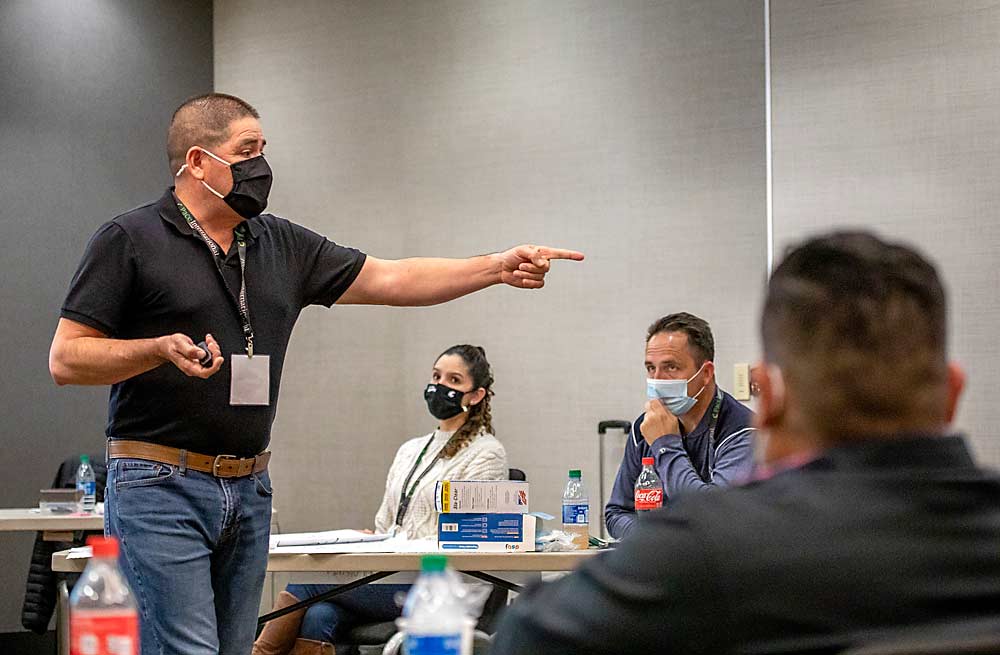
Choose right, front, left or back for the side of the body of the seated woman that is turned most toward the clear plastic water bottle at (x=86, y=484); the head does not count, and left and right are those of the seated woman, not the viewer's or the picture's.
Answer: right

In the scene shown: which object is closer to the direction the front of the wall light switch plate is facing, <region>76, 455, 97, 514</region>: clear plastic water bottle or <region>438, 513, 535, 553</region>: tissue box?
the tissue box

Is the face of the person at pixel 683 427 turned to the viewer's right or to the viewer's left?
to the viewer's left

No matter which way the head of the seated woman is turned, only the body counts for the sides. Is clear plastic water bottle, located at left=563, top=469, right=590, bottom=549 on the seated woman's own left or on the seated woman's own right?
on the seated woman's own left

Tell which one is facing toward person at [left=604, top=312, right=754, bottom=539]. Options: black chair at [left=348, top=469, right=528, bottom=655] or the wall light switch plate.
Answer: the wall light switch plate

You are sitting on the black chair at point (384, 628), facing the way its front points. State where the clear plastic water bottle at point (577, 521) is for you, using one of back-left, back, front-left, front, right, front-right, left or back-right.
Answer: left

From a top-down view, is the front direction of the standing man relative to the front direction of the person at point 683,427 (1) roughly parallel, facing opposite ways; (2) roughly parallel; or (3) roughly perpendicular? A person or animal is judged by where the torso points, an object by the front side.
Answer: roughly perpendicular

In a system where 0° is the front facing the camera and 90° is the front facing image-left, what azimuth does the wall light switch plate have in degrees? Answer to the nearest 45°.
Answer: approximately 0°

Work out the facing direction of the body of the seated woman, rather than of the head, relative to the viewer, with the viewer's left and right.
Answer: facing the viewer and to the left of the viewer

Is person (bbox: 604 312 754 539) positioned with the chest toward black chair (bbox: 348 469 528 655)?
no

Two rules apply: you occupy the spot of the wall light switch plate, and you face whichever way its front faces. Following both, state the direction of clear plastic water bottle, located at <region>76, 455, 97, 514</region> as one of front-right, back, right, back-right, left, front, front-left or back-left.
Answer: right

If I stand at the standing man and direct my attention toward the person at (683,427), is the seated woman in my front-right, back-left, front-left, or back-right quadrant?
front-left

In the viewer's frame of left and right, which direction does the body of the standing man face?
facing the viewer and to the right of the viewer

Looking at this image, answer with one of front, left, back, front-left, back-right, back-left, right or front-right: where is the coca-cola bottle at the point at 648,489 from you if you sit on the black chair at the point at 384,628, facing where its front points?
left

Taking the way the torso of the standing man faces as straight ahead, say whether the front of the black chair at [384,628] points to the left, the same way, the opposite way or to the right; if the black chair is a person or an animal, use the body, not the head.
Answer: to the right

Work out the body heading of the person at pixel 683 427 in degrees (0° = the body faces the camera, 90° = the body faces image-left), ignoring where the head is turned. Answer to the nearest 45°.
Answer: approximately 45°

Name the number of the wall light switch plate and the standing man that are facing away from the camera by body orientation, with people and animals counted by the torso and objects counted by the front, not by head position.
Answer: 0
